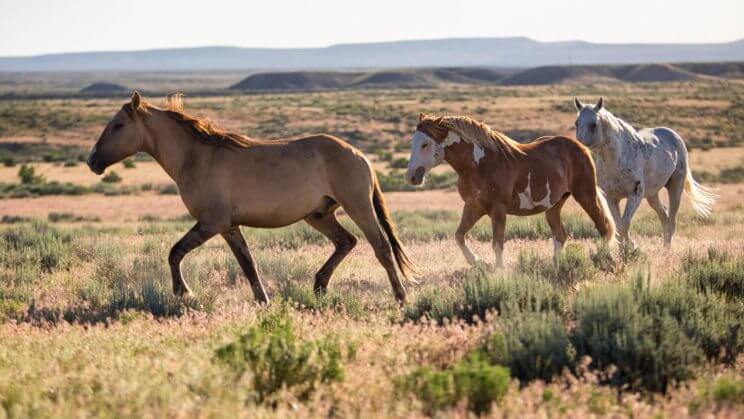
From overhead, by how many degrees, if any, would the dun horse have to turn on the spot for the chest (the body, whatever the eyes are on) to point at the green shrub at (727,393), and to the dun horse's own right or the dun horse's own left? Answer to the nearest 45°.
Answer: approximately 135° to the dun horse's own left

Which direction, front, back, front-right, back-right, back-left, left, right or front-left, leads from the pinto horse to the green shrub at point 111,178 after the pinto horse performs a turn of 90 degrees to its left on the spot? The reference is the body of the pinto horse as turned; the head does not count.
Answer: back-right

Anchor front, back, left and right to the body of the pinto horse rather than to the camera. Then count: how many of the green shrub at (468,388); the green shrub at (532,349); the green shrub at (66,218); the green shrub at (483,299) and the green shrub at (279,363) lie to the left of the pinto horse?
4

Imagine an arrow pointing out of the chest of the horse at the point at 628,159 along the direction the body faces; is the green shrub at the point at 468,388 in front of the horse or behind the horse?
in front

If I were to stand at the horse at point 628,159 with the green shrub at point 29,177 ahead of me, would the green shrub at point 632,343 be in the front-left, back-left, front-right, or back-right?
back-left

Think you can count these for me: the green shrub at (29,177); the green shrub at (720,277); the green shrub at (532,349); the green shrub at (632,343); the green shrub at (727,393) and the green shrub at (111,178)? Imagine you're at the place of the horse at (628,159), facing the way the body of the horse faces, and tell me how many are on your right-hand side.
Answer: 2

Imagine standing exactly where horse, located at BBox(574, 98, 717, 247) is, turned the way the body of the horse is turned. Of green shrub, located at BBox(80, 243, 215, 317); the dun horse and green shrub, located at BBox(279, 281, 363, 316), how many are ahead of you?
3

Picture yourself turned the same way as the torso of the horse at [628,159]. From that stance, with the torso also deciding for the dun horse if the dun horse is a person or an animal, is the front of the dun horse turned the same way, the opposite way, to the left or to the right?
the same way

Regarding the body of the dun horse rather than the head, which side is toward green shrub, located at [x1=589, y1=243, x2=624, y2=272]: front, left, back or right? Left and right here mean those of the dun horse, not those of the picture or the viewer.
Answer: back

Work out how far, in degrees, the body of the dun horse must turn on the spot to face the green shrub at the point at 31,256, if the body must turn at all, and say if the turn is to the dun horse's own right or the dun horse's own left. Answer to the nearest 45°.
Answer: approximately 45° to the dun horse's own right

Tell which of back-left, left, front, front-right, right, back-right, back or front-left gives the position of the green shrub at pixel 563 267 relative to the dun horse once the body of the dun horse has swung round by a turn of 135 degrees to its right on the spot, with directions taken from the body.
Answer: front-right

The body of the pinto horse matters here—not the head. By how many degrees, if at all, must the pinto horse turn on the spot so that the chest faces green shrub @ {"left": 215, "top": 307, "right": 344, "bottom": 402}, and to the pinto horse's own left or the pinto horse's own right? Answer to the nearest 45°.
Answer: approximately 90° to the pinto horse's own left

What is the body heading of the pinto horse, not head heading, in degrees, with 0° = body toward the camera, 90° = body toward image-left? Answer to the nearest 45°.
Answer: approximately 90°

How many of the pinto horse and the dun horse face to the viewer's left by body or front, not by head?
2

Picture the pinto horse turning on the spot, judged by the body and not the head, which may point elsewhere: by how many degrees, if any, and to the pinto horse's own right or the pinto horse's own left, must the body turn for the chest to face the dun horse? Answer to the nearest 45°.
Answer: approximately 45° to the pinto horse's own left

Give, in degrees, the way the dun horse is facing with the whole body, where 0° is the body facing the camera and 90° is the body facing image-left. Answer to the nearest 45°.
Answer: approximately 90°

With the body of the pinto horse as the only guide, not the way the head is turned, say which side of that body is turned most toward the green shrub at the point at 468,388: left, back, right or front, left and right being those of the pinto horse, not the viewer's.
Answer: left
